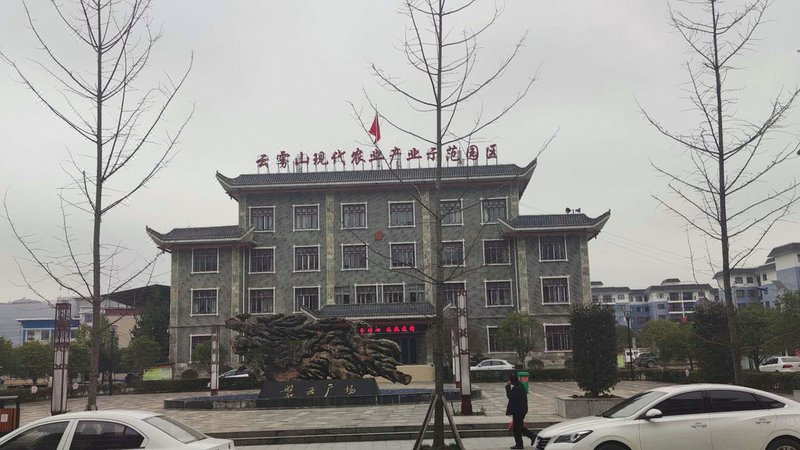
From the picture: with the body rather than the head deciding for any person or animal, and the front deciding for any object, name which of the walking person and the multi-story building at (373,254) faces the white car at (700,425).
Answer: the multi-story building

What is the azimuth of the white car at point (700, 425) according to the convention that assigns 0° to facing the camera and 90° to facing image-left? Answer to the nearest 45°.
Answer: approximately 90°

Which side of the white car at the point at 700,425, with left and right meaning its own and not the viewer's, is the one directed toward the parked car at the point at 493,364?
right

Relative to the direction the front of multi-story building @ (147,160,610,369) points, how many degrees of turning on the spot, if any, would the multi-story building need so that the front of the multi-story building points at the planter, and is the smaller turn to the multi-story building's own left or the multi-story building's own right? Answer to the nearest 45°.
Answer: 0° — it already faces it
